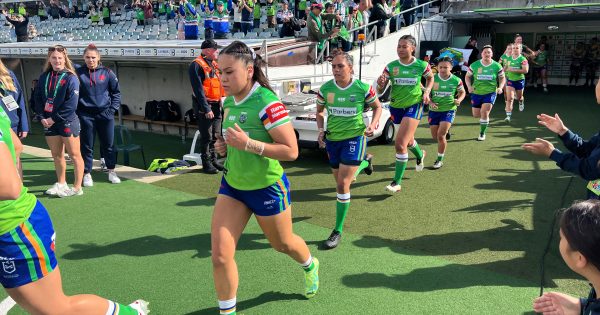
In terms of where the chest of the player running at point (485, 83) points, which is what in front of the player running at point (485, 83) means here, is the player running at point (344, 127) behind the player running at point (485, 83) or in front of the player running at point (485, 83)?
in front

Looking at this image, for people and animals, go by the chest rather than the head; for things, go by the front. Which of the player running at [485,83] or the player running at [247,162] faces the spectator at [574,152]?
the player running at [485,83]

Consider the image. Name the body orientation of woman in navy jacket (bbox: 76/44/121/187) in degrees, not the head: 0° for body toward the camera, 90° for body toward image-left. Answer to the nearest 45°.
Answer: approximately 0°

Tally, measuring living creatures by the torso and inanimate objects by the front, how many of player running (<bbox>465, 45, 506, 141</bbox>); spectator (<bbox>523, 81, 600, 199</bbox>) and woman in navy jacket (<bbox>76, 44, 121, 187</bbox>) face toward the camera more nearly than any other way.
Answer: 2

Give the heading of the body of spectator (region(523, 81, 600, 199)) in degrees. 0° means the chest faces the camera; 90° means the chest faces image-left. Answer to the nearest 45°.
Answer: approximately 90°

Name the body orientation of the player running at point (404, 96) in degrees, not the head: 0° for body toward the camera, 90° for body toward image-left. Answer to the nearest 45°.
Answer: approximately 45°

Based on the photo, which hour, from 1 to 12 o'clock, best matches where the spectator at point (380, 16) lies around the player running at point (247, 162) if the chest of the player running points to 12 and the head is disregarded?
The spectator is roughly at 5 o'clock from the player running.
